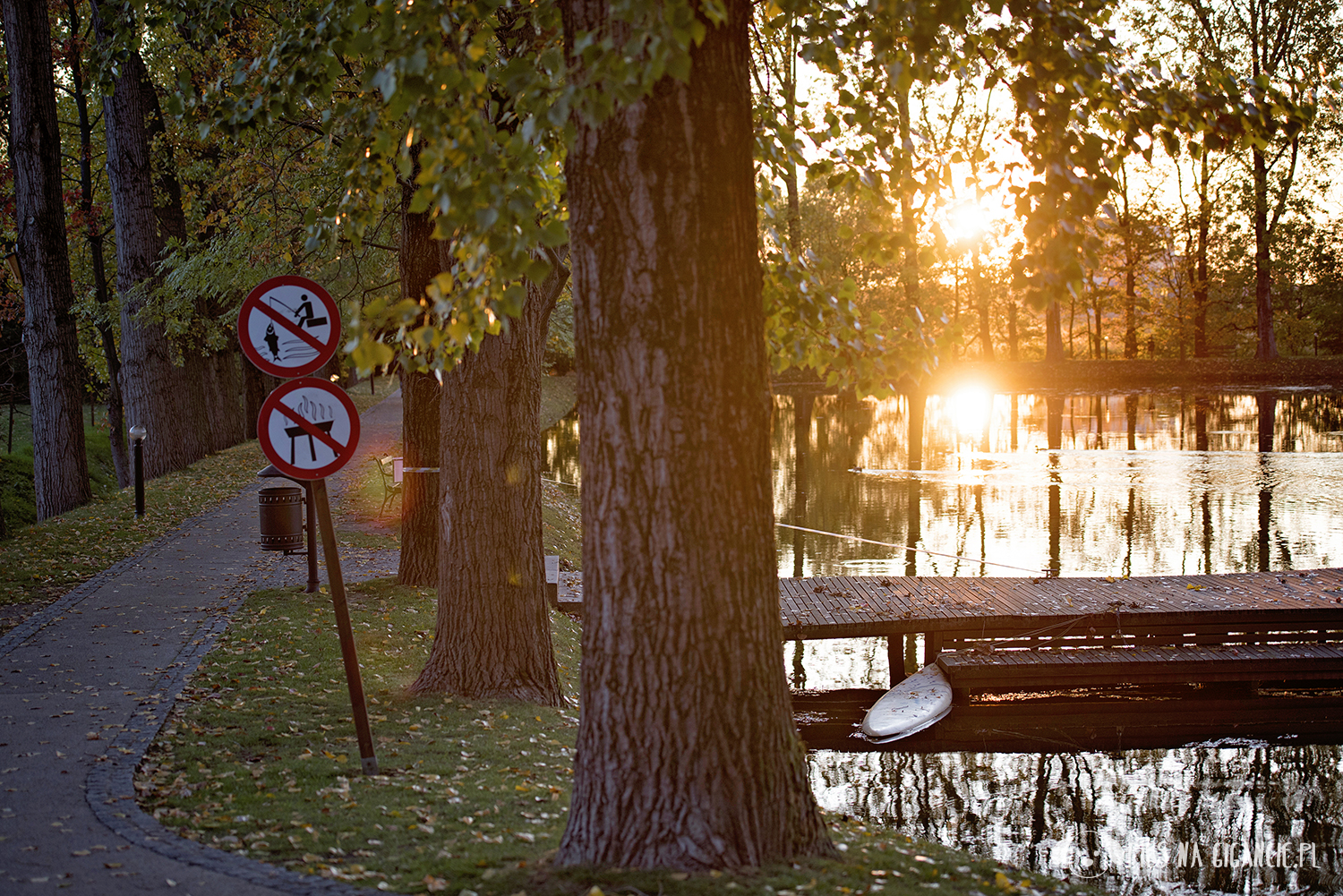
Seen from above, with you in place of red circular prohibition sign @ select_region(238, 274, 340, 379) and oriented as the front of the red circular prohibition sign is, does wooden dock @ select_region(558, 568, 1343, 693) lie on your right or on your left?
on your left

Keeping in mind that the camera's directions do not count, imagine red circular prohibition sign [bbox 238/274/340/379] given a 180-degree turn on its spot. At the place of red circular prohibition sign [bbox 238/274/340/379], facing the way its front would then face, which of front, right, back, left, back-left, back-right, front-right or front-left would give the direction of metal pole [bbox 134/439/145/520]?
front

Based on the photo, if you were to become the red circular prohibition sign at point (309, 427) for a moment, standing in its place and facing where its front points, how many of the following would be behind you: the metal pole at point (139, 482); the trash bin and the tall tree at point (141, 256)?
3

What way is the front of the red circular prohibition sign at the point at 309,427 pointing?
toward the camera

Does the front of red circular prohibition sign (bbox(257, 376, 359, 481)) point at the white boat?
no

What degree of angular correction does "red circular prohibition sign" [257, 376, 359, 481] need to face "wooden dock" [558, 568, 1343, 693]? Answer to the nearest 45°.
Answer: approximately 135° to its left

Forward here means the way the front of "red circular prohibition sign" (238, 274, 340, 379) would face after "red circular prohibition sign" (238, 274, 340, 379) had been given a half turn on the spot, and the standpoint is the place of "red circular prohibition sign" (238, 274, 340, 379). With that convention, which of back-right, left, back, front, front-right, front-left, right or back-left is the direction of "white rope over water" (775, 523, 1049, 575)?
front-right

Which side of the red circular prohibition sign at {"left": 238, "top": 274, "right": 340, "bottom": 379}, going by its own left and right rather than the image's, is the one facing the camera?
front

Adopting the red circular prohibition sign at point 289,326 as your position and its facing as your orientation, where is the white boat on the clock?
The white boat is roughly at 8 o'clock from the red circular prohibition sign.

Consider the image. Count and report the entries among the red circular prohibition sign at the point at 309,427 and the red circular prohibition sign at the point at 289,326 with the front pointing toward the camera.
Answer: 2

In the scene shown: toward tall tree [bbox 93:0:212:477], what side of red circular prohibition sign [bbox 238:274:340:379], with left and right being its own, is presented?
back

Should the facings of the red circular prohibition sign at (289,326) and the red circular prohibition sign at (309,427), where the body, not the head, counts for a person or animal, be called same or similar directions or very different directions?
same or similar directions
